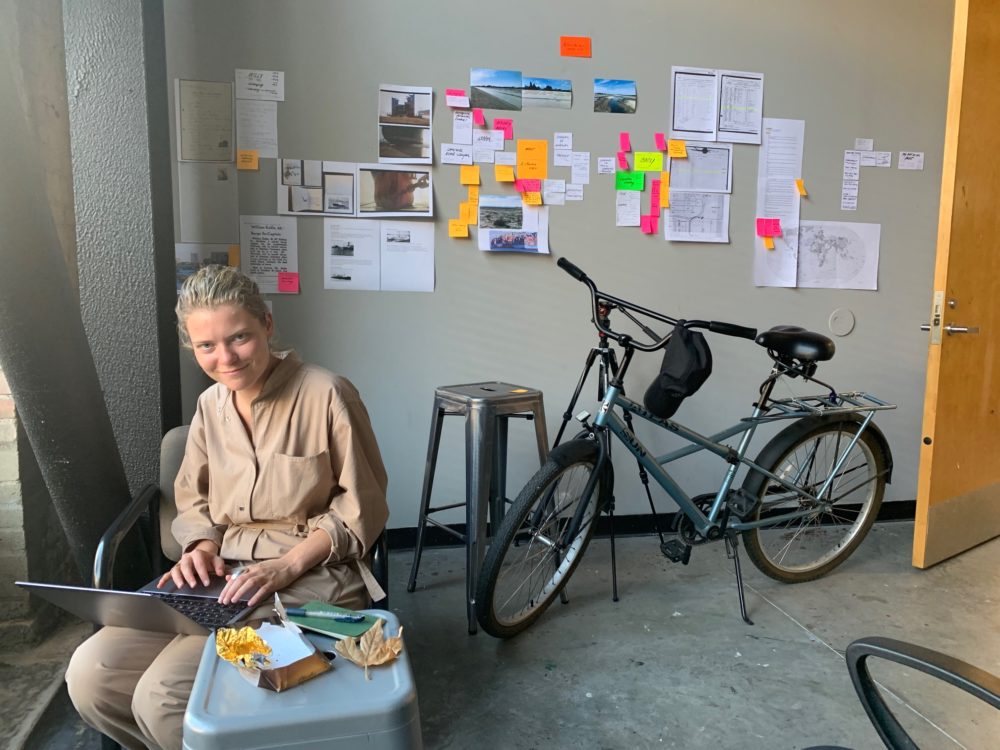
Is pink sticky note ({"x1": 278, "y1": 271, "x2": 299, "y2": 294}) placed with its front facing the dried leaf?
yes

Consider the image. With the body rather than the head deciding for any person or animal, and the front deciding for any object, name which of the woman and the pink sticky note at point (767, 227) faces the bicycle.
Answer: the pink sticky note

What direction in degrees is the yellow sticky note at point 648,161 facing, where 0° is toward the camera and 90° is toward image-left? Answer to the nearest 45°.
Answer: approximately 0°

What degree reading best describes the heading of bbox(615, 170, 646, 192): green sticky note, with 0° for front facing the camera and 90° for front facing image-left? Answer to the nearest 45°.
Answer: approximately 0°
